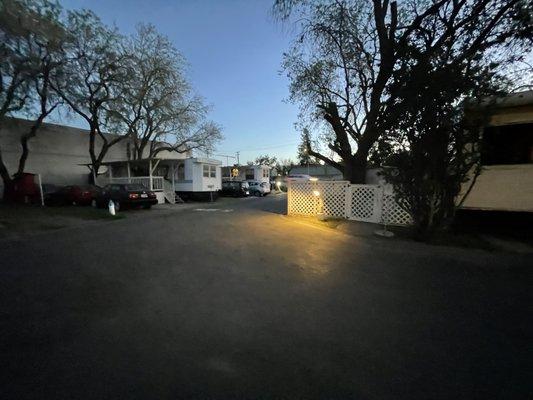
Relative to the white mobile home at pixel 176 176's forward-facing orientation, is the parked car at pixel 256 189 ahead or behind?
behind

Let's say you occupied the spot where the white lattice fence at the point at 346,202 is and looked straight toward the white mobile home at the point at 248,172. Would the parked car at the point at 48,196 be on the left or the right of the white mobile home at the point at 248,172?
left

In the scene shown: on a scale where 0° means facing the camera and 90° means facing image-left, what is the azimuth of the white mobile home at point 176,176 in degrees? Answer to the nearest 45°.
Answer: approximately 45°

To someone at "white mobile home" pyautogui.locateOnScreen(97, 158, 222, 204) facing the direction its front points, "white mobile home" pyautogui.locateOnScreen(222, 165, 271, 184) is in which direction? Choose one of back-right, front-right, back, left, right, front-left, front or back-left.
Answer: back

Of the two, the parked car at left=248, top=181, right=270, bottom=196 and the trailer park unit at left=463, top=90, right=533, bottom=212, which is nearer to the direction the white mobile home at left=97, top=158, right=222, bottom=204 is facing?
the trailer park unit

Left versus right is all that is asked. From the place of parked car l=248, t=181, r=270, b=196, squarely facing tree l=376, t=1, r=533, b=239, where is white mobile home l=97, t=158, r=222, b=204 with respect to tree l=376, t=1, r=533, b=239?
right

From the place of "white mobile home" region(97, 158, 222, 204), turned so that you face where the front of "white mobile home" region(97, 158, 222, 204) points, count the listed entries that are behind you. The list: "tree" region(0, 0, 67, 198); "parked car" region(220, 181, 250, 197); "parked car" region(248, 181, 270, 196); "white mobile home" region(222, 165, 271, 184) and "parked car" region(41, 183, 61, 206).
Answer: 3

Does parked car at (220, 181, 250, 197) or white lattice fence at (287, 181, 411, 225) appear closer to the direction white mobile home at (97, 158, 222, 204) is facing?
the white lattice fence

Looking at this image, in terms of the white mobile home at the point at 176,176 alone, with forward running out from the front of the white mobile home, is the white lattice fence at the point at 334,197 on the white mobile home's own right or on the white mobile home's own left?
on the white mobile home's own left

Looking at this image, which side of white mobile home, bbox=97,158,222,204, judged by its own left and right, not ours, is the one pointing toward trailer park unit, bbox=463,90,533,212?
left

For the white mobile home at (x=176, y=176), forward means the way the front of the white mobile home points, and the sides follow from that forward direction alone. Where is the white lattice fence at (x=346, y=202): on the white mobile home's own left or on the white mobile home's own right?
on the white mobile home's own left
